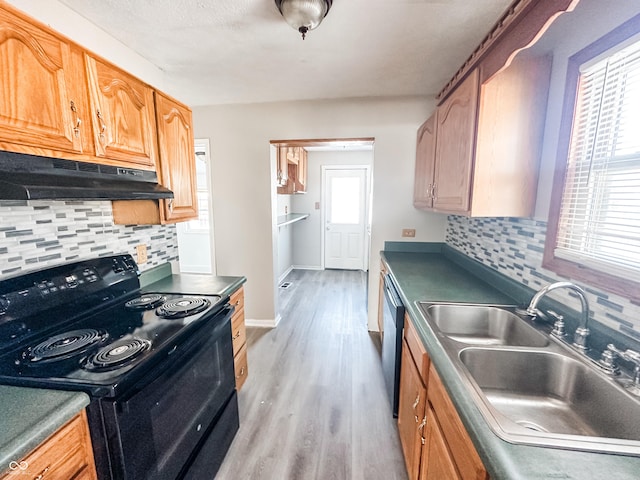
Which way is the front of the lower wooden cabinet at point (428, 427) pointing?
to the viewer's left

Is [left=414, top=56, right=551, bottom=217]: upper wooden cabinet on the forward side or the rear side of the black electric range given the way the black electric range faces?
on the forward side

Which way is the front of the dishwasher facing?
to the viewer's left

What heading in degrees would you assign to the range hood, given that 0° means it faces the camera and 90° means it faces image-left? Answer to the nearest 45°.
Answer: approximately 315°

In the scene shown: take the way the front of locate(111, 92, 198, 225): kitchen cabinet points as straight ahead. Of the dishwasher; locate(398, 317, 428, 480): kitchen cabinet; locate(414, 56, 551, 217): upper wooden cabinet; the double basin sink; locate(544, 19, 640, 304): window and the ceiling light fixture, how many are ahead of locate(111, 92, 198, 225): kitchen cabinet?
6

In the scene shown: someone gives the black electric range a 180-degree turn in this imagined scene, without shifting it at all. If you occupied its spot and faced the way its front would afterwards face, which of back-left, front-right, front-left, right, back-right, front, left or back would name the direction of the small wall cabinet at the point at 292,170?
right

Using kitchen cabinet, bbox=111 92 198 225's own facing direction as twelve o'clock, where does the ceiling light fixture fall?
The ceiling light fixture is roughly at 12 o'clock from the kitchen cabinet.

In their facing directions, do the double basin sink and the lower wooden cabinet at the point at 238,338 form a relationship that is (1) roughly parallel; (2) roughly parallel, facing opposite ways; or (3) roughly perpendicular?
roughly parallel, facing opposite ways

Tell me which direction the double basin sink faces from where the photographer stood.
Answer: facing the viewer and to the left of the viewer

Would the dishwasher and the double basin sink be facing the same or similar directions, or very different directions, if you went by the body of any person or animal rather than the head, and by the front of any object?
same or similar directions

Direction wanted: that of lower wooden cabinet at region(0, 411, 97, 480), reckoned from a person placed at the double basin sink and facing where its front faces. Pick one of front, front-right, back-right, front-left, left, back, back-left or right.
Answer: front

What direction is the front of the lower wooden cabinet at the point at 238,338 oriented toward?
to the viewer's right

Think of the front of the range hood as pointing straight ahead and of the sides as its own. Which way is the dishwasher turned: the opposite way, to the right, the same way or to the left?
the opposite way

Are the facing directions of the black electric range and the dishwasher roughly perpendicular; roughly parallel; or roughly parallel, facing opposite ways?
roughly parallel, facing opposite ways

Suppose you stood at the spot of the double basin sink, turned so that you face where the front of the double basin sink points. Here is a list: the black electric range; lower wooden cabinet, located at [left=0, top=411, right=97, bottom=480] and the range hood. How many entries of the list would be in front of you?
3
